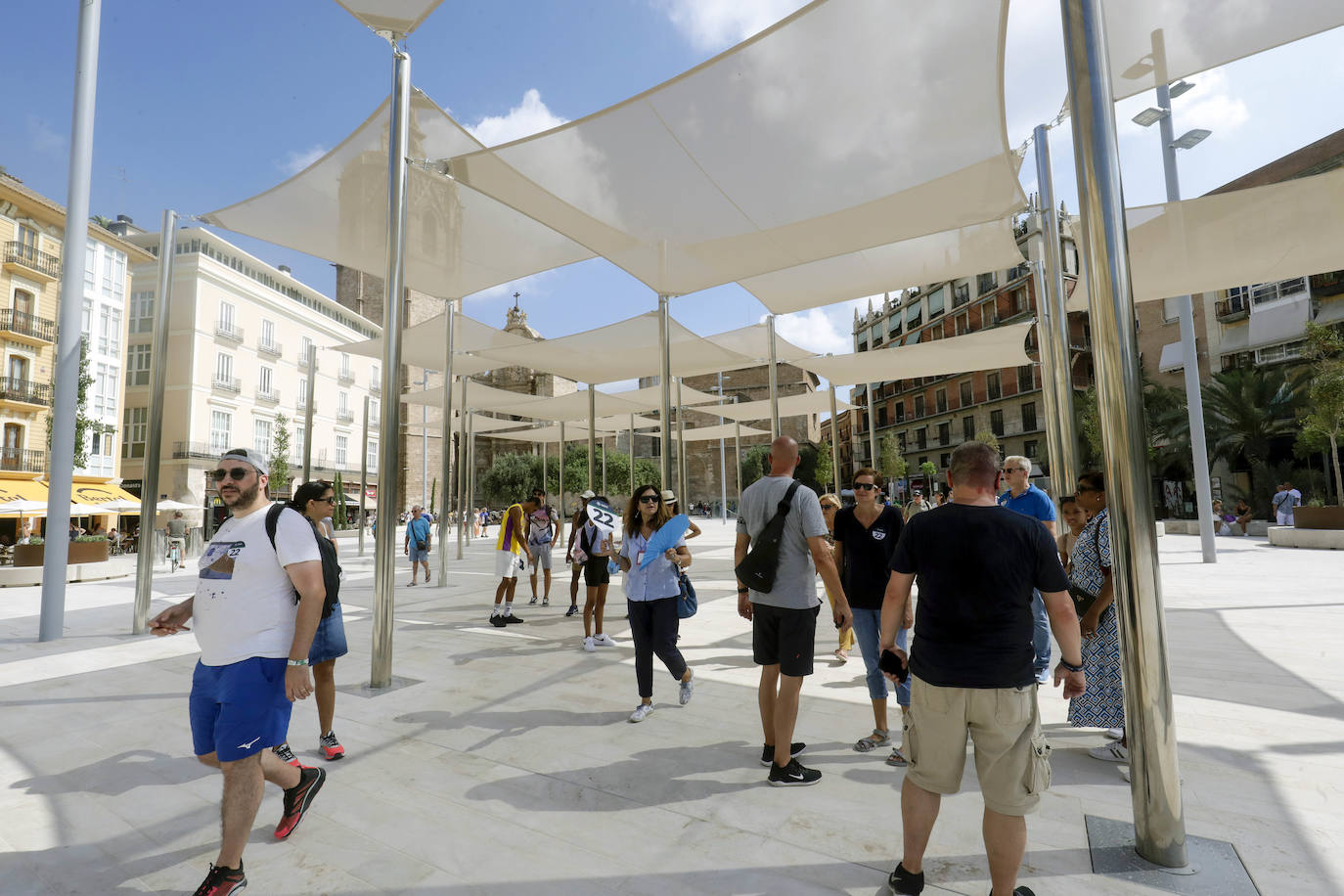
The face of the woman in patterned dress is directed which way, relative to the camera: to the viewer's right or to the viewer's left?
to the viewer's left

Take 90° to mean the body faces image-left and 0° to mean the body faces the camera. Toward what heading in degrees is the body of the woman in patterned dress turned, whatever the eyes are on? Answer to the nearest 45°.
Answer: approximately 90°

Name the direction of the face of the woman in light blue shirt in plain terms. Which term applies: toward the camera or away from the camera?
toward the camera

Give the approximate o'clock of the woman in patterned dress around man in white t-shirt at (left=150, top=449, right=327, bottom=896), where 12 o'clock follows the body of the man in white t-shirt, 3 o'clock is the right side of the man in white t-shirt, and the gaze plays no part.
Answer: The woman in patterned dress is roughly at 8 o'clock from the man in white t-shirt.

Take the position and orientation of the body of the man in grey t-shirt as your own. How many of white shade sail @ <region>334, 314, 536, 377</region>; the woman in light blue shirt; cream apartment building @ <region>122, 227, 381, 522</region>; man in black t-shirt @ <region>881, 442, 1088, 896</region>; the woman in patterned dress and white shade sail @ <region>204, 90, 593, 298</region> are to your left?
4

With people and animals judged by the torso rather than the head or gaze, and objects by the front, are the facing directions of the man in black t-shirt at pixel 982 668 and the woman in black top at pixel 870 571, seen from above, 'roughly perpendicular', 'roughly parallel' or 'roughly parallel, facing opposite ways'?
roughly parallel, facing opposite ways

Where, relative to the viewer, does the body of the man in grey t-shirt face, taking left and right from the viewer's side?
facing away from the viewer and to the right of the viewer

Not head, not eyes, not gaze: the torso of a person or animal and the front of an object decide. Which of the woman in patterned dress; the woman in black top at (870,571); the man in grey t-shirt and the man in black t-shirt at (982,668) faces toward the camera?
the woman in black top

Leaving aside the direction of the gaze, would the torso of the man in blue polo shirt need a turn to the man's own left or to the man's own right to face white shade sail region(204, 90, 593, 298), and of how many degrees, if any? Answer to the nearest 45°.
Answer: approximately 45° to the man's own right

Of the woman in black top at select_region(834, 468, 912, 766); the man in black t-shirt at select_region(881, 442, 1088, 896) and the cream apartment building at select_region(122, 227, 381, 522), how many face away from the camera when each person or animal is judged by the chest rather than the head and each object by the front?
1

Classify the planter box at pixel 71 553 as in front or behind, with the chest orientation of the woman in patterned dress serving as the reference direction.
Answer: in front

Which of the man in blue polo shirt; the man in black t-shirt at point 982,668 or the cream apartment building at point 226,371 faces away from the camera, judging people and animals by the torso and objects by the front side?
the man in black t-shirt

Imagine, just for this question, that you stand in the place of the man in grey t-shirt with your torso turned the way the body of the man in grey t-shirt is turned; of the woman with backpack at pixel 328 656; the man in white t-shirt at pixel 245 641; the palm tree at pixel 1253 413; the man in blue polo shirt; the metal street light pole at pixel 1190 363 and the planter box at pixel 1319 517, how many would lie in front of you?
4

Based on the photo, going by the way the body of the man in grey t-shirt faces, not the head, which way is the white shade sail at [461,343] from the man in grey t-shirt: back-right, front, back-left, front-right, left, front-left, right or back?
left

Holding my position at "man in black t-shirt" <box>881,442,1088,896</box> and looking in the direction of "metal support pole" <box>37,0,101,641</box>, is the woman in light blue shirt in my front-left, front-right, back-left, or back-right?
front-right

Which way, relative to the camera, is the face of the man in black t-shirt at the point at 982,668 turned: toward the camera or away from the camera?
away from the camera

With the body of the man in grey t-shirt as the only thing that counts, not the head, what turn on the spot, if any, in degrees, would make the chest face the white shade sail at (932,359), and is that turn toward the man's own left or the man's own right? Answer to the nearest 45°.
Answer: approximately 45° to the man's own left

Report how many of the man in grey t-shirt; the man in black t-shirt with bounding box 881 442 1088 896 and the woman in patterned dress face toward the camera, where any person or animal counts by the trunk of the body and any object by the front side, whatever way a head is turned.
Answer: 0

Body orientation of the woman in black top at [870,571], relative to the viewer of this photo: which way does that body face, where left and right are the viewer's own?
facing the viewer

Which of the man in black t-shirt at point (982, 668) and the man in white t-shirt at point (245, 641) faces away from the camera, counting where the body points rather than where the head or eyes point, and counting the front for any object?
the man in black t-shirt

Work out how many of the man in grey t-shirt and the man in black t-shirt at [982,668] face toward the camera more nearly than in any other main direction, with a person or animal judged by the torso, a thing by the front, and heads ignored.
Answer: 0

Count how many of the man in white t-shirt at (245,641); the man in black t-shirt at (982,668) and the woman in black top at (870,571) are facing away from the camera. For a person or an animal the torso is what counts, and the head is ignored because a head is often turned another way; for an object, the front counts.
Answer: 1
